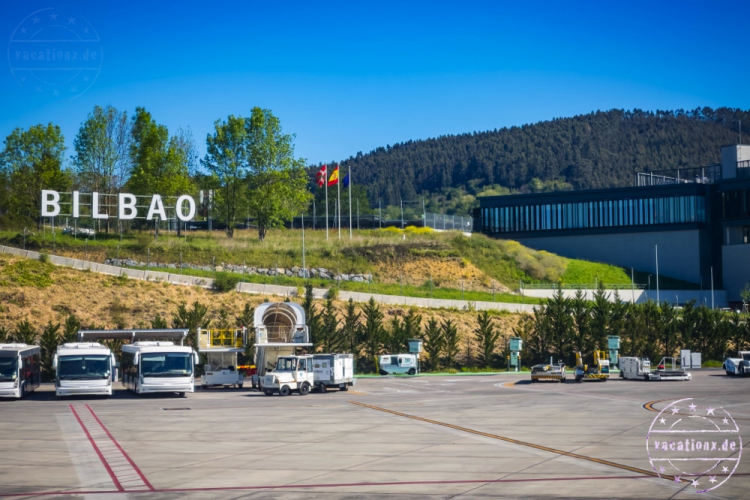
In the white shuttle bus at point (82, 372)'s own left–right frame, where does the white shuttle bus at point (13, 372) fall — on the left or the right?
on its right

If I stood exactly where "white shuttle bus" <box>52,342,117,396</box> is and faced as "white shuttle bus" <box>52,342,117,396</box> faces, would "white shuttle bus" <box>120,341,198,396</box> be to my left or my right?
on my left

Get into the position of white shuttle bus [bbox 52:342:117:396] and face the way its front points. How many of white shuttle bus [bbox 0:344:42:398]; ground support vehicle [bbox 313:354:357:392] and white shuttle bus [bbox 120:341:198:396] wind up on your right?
1

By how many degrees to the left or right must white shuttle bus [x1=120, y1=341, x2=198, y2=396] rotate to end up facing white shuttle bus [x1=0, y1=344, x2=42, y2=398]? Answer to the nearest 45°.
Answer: approximately 90° to its right

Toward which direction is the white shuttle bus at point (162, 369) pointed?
toward the camera

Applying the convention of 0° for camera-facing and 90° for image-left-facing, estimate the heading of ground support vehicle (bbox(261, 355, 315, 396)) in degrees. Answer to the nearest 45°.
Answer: approximately 45°

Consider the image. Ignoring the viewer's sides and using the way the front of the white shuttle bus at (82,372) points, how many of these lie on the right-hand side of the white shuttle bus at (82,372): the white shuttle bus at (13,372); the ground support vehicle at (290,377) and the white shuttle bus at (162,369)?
1

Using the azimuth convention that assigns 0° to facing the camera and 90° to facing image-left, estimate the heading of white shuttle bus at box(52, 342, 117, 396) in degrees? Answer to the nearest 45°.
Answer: approximately 0°

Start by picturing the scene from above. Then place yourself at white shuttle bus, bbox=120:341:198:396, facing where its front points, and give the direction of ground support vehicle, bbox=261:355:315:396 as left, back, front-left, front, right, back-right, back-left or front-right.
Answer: left

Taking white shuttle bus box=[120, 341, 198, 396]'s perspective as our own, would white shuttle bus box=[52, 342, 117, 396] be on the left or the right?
on its right

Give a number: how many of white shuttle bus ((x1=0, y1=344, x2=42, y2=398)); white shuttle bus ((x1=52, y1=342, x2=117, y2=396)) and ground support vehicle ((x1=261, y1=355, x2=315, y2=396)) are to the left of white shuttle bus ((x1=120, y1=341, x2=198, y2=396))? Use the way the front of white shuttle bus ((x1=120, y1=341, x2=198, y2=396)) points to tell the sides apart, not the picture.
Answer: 1

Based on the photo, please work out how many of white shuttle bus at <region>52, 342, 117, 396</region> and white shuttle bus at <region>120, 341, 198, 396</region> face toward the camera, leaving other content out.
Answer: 2

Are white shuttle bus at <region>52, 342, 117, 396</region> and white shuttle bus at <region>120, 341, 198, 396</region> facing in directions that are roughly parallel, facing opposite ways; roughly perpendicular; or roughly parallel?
roughly parallel

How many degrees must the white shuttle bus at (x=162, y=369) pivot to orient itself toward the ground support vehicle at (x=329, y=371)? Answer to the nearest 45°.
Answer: approximately 90° to its left

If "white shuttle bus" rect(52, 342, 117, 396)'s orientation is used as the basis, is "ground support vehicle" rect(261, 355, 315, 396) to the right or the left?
on its left
